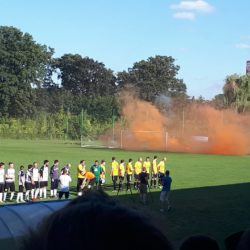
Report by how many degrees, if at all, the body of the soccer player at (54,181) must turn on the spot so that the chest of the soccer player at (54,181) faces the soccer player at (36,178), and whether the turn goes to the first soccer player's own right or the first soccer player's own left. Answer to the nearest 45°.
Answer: approximately 90° to the first soccer player's own right

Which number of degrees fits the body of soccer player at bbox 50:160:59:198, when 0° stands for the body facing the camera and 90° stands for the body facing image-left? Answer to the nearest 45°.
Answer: approximately 315°

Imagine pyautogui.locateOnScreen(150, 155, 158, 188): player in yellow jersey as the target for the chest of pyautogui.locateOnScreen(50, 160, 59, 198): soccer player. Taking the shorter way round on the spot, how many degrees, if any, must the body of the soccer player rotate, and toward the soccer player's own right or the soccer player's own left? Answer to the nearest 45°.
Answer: approximately 90° to the soccer player's own left

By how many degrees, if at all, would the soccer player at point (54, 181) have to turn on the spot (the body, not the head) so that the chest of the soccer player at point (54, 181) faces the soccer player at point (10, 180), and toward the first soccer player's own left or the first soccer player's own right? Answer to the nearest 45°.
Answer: approximately 135° to the first soccer player's own right

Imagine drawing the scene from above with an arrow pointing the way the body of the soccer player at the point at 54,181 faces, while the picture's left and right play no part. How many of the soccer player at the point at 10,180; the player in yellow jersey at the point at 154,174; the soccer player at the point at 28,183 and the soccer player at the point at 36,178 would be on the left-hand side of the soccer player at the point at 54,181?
1

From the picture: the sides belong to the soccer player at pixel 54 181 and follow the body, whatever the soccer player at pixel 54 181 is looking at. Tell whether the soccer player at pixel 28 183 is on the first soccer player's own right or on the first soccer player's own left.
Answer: on the first soccer player's own right

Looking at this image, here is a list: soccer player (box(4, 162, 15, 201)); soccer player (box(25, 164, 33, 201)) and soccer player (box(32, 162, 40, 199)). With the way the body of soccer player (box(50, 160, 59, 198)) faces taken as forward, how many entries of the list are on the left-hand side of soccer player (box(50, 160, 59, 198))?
0
